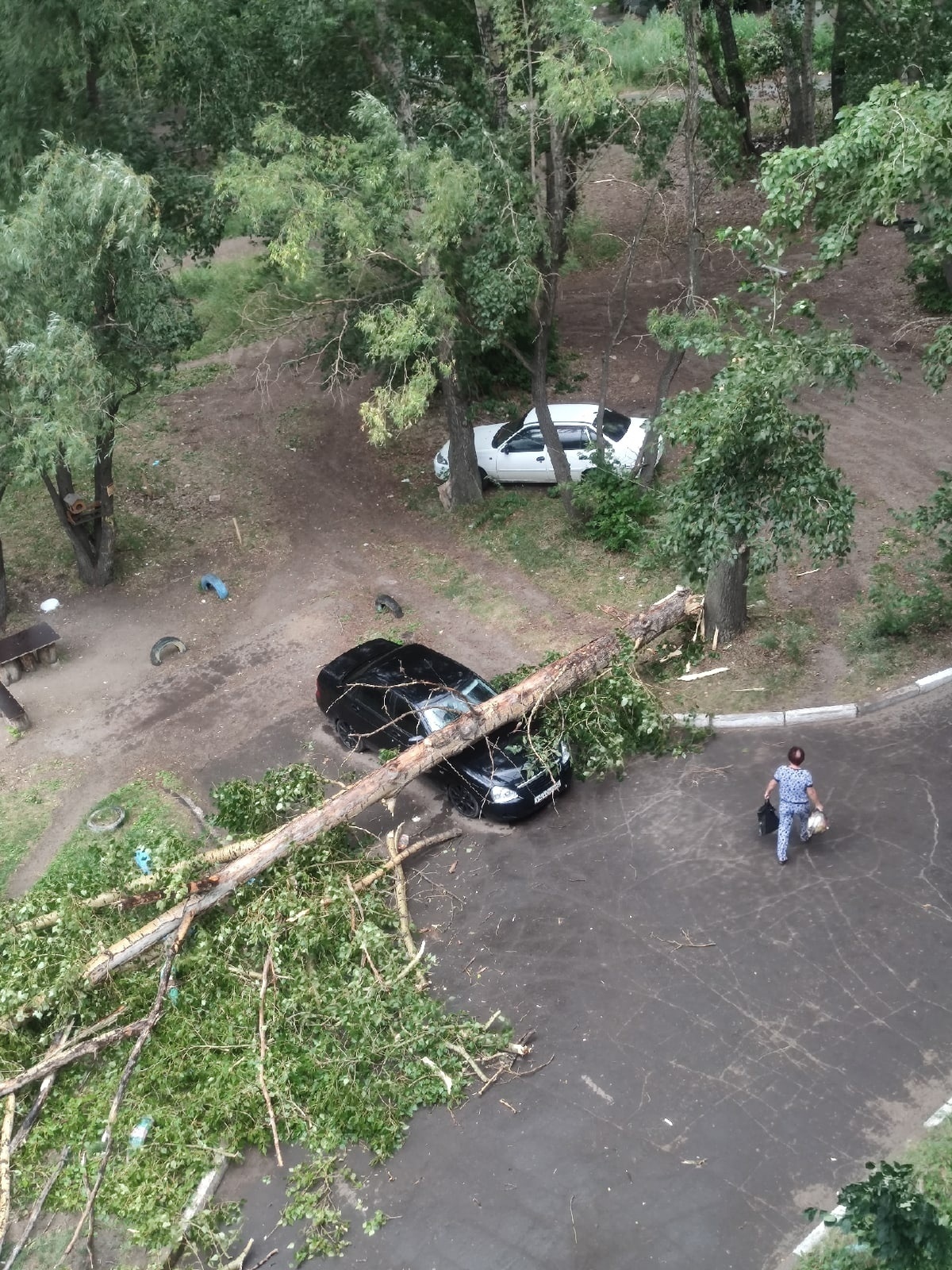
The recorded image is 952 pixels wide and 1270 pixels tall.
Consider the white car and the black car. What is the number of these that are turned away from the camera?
0

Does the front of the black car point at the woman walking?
yes

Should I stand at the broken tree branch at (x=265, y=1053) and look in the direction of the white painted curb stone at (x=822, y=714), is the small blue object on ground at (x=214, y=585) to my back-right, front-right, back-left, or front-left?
front-left

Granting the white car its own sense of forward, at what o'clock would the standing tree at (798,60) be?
The standing tree is roughly at 4 o'clock from the white car.

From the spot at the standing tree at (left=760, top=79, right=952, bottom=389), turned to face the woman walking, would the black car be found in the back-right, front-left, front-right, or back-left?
front-right

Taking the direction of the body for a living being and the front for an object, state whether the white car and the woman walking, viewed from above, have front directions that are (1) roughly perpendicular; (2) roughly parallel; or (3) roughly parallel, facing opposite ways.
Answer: roughly perpendicular

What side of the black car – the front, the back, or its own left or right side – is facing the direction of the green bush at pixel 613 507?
left

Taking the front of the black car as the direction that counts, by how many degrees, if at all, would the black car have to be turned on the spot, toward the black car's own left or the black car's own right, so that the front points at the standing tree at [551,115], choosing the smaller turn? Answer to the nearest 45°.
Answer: approximately 90° to the black car's own left

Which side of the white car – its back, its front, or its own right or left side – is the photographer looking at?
left

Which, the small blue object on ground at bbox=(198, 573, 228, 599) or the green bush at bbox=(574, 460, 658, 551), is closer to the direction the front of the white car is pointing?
the small blue object on ground
